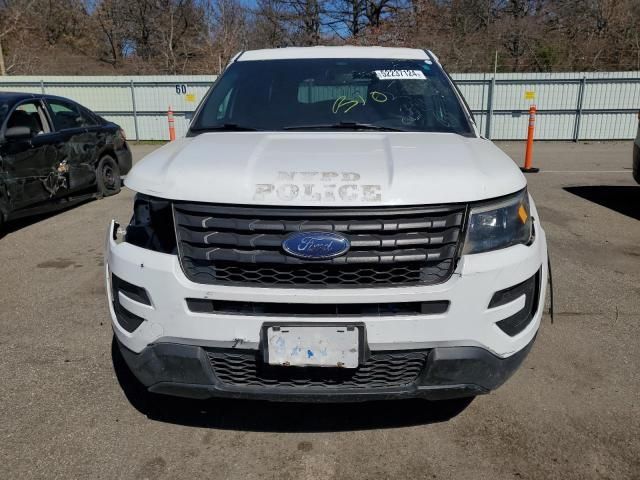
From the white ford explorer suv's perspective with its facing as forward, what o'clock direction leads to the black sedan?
The black sedan is roughly at 5 o'clock from the white ford explorer suv.
